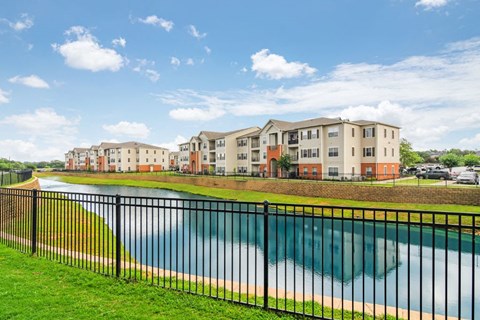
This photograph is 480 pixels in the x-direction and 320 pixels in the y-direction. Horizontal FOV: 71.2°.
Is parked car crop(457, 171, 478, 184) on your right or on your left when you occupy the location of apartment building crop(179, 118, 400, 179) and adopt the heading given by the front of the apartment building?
on your left

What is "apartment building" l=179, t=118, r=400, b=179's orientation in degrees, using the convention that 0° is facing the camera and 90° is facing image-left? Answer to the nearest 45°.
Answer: approximately 45°

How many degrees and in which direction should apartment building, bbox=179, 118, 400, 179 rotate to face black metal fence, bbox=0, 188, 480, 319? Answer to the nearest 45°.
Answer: approximately 45° to its left

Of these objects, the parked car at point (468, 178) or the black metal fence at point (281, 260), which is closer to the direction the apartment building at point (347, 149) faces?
the black metal fence
